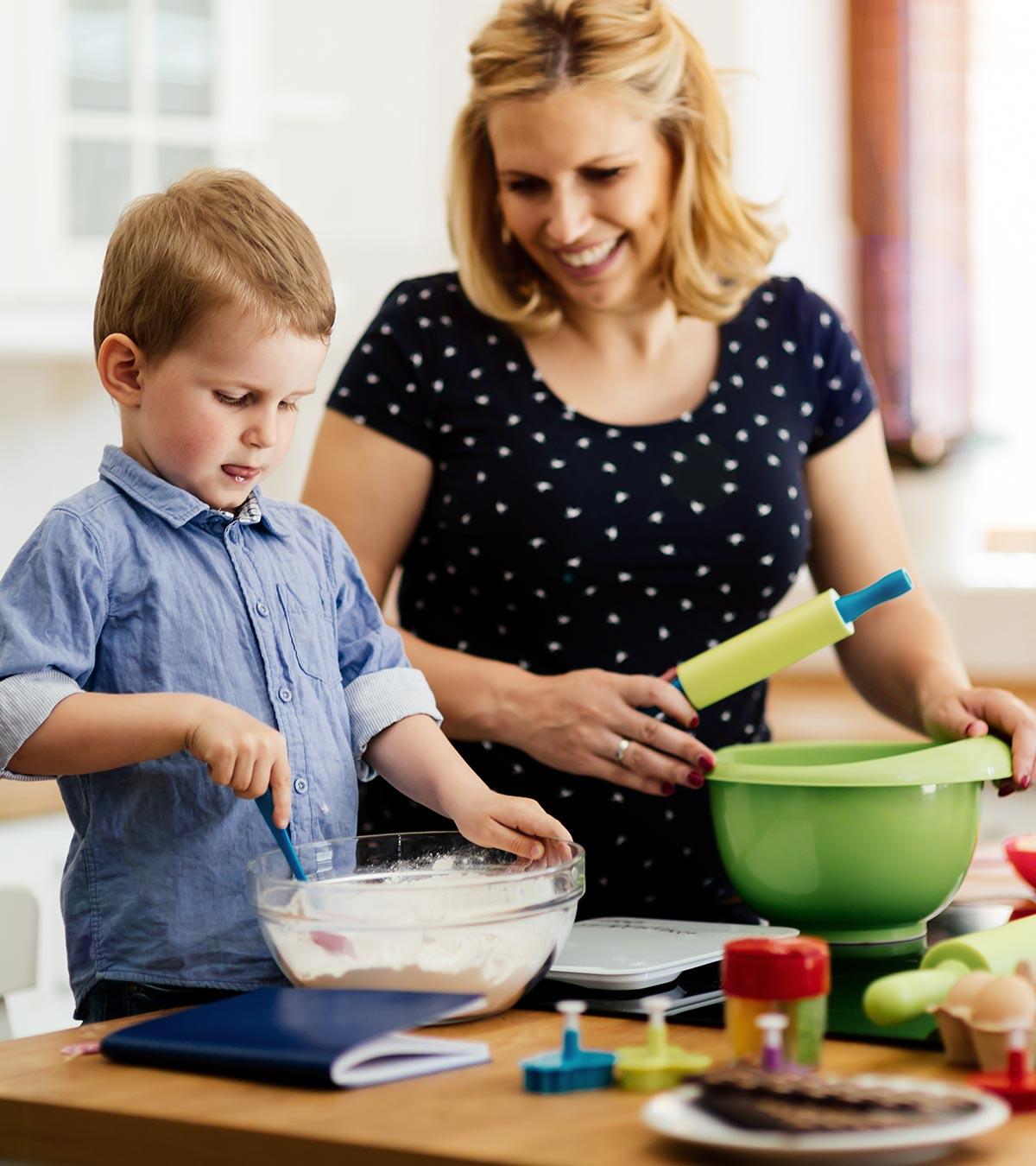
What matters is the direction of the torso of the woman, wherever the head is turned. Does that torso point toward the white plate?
yes

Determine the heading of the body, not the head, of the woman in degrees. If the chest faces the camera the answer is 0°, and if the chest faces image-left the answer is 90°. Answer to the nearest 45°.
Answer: approximately 0°

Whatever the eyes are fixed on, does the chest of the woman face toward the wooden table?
yes

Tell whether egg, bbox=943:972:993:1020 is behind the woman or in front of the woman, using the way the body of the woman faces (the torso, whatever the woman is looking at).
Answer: in front

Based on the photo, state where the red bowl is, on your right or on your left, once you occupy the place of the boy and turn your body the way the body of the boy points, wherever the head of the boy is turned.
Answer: on your left

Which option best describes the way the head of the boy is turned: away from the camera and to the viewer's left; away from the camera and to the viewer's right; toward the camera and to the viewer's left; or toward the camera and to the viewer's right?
toward the camera and to the viewer's right

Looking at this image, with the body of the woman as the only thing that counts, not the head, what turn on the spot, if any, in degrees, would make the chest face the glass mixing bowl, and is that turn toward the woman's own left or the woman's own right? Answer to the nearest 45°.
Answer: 0° — they already face it
